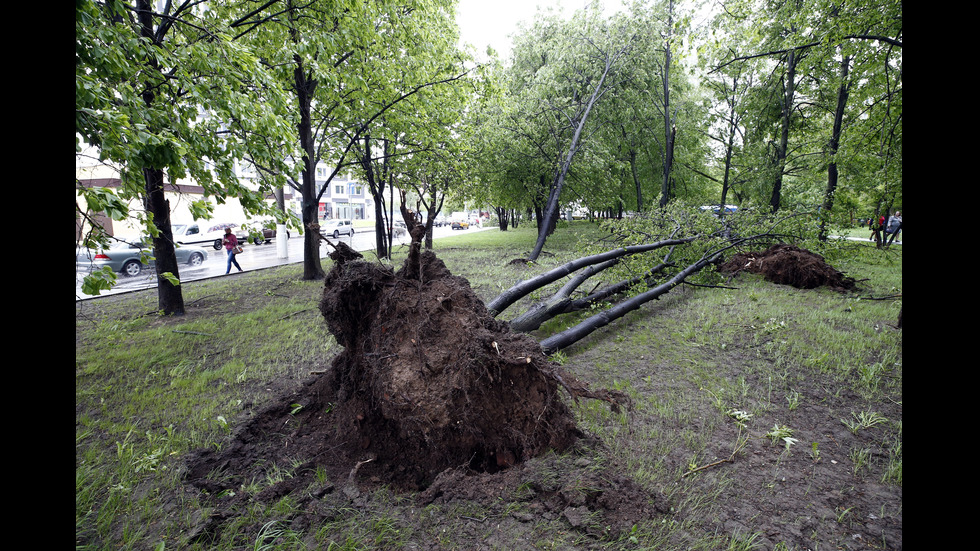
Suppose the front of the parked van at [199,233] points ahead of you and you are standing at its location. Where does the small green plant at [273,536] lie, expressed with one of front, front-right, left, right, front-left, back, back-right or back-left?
front-left

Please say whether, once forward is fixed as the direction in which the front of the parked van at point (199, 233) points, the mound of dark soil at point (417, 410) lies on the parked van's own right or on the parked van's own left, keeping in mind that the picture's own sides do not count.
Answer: on the parked van's own left

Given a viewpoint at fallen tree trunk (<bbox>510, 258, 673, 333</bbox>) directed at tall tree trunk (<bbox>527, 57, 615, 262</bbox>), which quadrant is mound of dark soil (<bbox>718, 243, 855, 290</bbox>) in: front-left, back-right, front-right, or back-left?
front-right

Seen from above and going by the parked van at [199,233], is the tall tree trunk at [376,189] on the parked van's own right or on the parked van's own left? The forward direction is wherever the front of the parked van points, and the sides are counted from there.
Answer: on the parked van's own left

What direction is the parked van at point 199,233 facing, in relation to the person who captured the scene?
facing the viewer and to the left of the viewer

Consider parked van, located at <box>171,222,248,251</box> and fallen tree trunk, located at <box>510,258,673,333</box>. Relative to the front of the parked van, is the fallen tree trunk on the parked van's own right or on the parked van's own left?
on the parked van's own left

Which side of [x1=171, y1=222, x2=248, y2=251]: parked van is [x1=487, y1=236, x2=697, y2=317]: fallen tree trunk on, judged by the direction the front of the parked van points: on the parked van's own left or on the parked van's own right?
on the parked van's own left

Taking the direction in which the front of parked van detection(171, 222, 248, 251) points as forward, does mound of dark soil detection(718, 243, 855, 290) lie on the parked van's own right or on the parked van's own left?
on the parked van's own left
